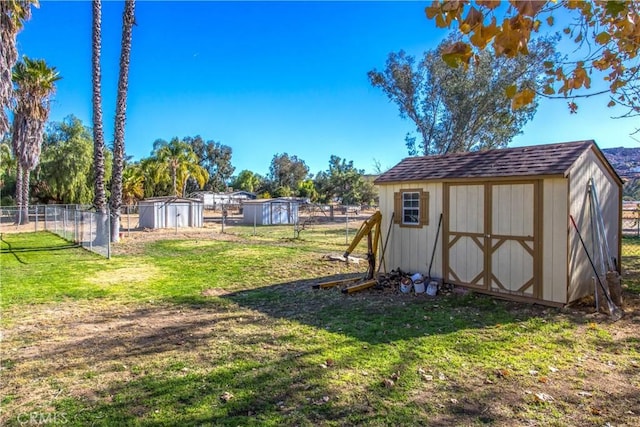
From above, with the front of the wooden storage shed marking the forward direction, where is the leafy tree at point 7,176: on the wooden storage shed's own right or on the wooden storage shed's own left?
on the wooden storage shed's own right

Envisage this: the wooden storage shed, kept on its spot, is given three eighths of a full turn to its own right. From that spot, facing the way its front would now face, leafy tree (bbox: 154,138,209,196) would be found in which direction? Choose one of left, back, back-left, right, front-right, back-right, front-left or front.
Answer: front-left

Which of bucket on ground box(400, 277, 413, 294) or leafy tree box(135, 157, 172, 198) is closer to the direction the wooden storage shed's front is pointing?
the bucket on ground

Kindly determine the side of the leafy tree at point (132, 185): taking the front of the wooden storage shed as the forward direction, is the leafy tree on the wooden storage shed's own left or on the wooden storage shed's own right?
on the wooden storage shed's own right

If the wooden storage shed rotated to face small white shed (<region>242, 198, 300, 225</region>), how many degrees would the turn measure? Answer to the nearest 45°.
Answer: approximately 90° to its right

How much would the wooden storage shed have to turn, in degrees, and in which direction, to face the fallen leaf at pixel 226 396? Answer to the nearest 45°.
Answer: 0° — it already faces it

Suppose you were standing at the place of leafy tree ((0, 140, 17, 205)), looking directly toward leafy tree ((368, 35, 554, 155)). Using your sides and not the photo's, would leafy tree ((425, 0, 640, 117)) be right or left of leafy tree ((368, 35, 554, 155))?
right

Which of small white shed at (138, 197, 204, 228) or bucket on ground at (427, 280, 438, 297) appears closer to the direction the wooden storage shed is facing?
the bucket on ground

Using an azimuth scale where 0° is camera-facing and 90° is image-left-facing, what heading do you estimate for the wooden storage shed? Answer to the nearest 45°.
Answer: approximately 45°

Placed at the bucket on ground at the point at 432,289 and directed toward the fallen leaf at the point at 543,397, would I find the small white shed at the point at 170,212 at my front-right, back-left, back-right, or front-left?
back-right

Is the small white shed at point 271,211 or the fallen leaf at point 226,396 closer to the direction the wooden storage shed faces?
the fallen leaf

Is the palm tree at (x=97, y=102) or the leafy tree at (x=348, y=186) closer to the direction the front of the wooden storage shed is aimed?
the palm tree

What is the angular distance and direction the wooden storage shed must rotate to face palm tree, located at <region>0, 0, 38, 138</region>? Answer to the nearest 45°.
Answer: approximately 45° to its right

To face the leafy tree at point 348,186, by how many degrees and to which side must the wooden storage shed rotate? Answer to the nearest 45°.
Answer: approximately 90° to its right

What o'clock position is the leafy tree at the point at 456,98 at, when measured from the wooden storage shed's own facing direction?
The leafy tree is roughly at 4 o'clock from the wooden storage shed.

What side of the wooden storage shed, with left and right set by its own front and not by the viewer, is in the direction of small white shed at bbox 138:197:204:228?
right
